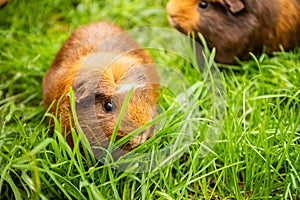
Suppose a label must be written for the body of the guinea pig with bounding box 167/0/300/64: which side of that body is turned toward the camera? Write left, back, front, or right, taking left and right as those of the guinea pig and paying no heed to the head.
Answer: left

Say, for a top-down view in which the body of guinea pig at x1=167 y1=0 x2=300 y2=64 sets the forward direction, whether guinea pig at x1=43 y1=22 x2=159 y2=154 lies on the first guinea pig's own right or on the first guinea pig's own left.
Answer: on the first guinea pig's own left
